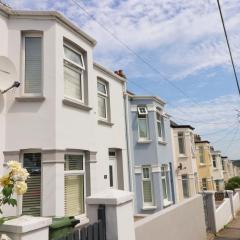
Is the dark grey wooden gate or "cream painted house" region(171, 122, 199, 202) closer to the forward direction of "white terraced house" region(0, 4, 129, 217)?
the dark grey wooden gate

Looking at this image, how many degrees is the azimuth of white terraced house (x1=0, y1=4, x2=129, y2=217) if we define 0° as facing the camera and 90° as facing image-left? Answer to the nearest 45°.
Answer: approximately 315°

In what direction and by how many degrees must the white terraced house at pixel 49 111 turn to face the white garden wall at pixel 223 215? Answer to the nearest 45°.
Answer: approximately 90° to its left

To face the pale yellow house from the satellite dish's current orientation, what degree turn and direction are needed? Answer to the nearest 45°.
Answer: approximately 90° to its left

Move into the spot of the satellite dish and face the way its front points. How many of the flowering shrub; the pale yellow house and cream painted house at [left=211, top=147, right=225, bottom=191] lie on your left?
2

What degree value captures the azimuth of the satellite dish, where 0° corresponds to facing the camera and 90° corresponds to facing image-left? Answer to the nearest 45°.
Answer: approximately 315°

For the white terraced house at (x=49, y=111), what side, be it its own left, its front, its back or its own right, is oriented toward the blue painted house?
left
